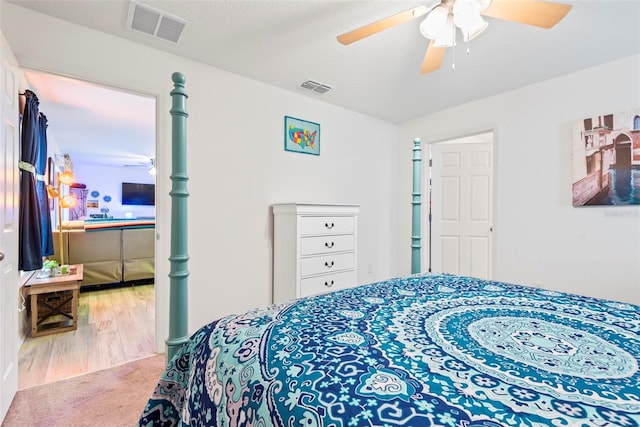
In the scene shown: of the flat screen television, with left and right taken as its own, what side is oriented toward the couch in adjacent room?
front

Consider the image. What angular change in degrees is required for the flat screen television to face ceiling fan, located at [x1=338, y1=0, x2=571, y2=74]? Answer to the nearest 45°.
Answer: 0° — it already faces it

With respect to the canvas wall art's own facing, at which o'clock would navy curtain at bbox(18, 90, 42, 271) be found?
The navy curtain is roughly at 12 o'clock from the canvas wall art.

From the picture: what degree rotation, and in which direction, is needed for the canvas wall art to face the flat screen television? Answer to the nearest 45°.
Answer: approximately 45° to its right

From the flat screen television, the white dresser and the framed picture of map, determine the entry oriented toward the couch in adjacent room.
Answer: the flat screen television

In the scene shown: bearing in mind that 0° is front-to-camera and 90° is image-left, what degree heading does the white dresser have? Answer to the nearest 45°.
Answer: approximately 315°

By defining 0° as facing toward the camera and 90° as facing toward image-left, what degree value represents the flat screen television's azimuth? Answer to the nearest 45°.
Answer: approximately 0°

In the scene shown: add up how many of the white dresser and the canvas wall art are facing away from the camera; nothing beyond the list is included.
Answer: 0

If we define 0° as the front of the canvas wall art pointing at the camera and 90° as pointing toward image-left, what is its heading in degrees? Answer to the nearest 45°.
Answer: approximately 45°

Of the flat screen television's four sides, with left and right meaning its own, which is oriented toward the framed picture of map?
front
